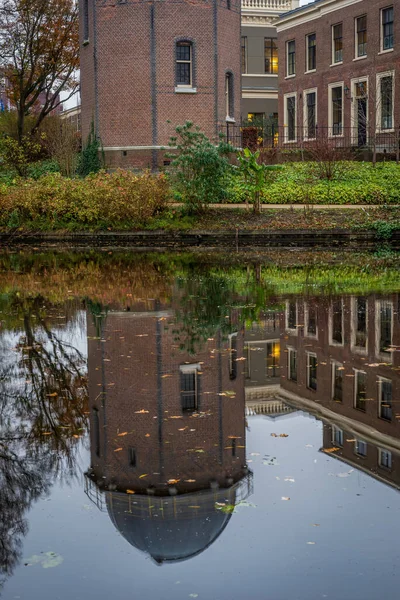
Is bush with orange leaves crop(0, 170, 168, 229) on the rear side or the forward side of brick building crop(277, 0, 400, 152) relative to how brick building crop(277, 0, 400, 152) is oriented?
on the forward side

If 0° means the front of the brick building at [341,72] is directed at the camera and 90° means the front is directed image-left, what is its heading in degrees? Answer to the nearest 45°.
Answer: approximately 45°

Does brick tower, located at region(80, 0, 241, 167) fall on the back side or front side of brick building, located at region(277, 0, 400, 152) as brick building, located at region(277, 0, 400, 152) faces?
on the front side
